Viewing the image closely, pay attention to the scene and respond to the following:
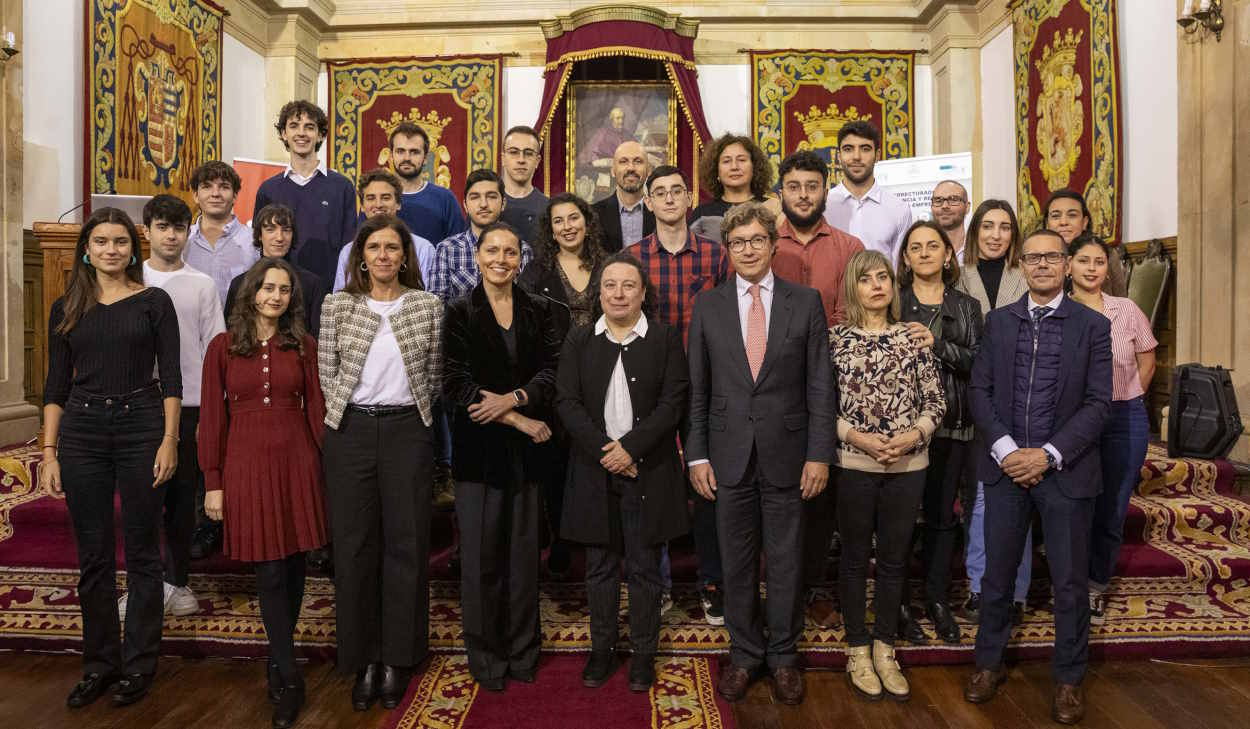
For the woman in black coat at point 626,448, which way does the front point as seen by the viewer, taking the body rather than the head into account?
toward the camera

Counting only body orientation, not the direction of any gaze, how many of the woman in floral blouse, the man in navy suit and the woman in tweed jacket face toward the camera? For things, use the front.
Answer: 3

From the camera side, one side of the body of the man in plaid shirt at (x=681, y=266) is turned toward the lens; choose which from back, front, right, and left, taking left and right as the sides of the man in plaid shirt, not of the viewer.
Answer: front

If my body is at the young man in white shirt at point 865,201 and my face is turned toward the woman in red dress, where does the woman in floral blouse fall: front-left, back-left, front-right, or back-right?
front-left

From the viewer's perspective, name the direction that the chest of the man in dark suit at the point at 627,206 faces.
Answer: toward the camera

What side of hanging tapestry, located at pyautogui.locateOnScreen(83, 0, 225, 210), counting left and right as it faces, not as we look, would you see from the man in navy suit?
front

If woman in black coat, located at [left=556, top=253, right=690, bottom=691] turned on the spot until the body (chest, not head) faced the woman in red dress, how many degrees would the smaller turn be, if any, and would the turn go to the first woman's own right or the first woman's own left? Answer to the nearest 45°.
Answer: approximately 90° to the first woman's own right

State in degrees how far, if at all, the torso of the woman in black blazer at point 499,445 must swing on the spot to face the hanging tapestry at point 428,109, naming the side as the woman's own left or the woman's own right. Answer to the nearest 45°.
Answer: approximately 180°

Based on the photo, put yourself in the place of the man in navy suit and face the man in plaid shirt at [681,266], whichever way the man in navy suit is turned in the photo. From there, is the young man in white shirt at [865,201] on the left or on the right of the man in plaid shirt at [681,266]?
right

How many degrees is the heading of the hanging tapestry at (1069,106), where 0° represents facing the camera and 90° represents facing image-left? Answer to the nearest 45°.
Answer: approximately 45°

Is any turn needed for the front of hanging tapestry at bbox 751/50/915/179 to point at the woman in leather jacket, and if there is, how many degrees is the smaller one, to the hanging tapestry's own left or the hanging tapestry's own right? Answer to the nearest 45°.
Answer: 0° — it already faces them
